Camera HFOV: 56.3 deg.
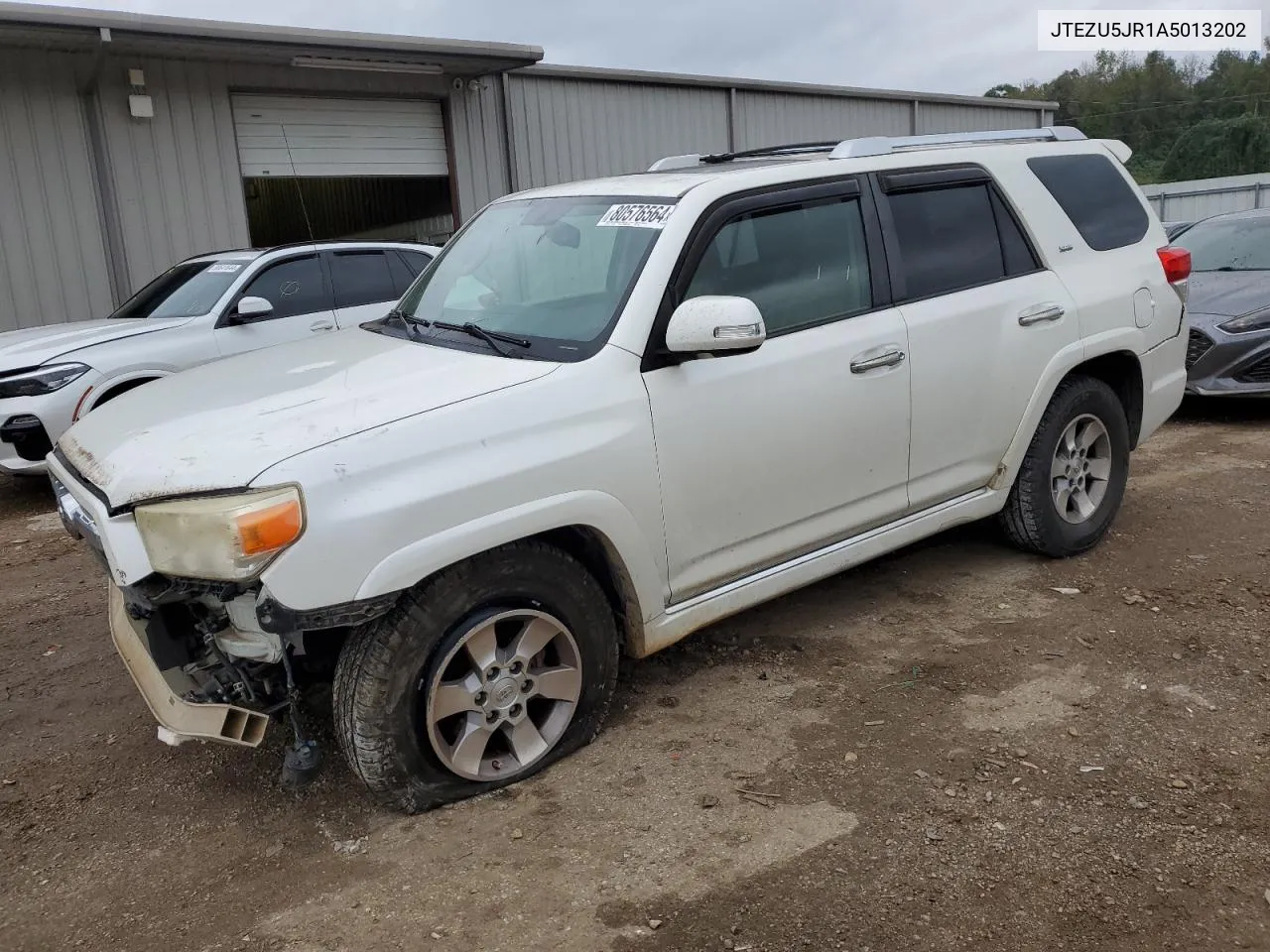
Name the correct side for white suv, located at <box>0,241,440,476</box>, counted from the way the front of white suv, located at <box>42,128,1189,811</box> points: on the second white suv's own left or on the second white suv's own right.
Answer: on the second white suv's own right

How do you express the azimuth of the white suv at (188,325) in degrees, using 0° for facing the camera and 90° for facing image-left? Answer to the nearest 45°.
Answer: approximately 45°

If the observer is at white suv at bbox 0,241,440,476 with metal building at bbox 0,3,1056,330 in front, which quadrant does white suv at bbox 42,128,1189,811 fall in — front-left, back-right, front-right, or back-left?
back-right

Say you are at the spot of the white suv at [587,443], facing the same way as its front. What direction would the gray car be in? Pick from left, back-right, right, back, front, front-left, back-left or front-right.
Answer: back

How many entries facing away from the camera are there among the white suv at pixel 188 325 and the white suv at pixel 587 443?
0

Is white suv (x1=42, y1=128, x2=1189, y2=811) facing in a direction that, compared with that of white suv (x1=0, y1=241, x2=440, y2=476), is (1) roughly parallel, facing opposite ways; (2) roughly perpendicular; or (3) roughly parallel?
roughly parallel

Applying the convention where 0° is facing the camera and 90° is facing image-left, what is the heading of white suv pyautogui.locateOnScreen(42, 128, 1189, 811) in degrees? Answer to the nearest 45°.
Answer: approximately 45°

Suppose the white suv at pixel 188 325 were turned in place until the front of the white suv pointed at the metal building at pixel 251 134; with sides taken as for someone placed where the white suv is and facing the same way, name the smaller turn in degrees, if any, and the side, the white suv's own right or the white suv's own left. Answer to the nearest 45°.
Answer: approximately 135° to the white suv's own right
